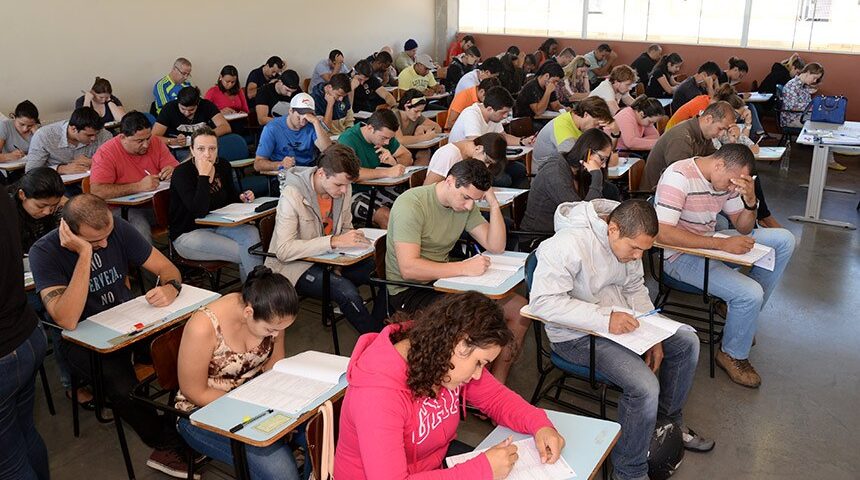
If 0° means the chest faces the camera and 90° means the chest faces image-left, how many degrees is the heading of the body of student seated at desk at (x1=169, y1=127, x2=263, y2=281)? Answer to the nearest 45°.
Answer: approximately 315°

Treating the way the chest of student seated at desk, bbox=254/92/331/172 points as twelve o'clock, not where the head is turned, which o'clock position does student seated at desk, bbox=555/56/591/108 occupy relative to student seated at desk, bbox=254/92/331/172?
student seated at desk, bbox=555/56/591/108 is roughly at 9 o'clock from student seated at desk, bbox=254/92/331/172.

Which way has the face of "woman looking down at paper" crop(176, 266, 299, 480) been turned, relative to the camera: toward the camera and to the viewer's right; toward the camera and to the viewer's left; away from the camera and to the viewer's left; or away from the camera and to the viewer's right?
toward the camera and to the viewer's right

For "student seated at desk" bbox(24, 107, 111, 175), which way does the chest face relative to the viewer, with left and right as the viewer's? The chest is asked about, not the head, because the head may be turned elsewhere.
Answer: facing the viewer and to the right of the viewer

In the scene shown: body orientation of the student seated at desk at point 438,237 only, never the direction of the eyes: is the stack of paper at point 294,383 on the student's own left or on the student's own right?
on the student's own right

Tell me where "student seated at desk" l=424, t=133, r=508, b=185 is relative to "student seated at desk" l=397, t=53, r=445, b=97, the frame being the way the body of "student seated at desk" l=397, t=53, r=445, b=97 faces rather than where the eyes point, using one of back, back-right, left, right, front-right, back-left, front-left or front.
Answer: front-right

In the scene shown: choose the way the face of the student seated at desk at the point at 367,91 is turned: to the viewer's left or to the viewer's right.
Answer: to the viewer's left
